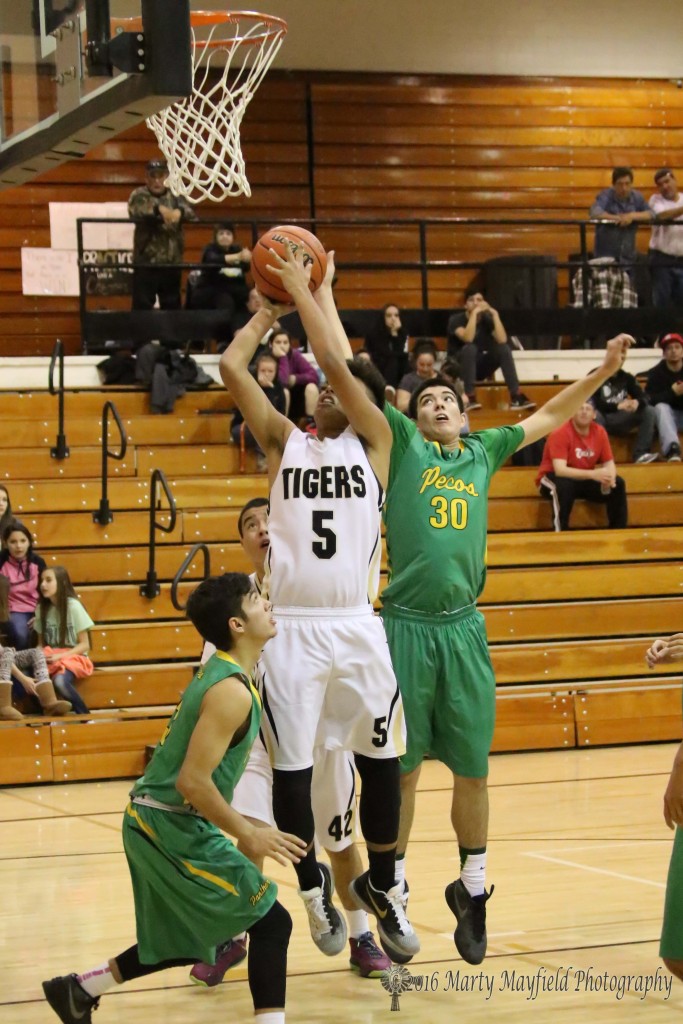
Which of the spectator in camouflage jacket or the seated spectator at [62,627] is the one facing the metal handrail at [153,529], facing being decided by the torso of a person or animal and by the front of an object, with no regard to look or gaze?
the spectator in camouflage jacket

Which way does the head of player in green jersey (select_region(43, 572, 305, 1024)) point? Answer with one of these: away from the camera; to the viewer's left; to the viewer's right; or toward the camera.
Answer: to the viewer's right

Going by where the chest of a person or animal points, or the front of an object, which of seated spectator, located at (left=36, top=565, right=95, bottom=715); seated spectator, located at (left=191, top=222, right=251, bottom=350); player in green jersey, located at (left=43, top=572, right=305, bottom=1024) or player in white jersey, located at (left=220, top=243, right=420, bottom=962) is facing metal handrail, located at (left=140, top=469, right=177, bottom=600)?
seated spectator, located at (left=191, top=222, right=251, bottom=350)

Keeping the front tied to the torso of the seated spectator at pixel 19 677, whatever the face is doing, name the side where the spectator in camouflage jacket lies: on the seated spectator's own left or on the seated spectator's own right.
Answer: on the seated spectator's own left
